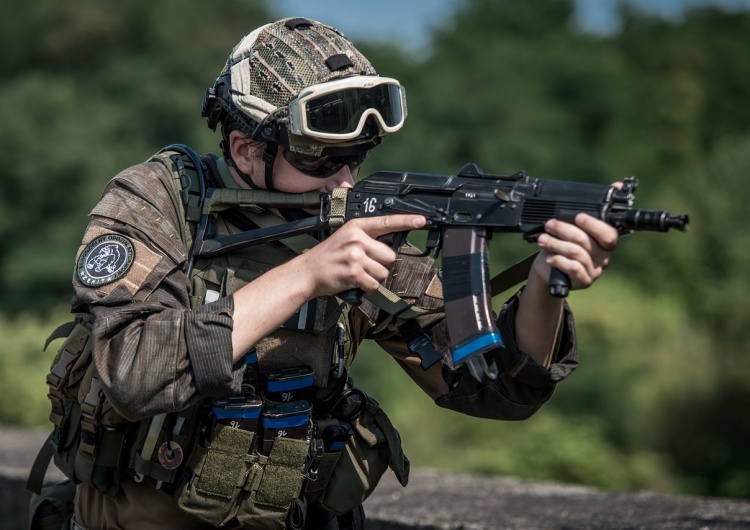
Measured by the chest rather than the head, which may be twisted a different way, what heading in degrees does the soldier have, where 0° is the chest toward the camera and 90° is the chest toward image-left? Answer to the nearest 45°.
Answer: approximately 315°

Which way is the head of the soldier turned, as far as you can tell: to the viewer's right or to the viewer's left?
to the viewer's right
